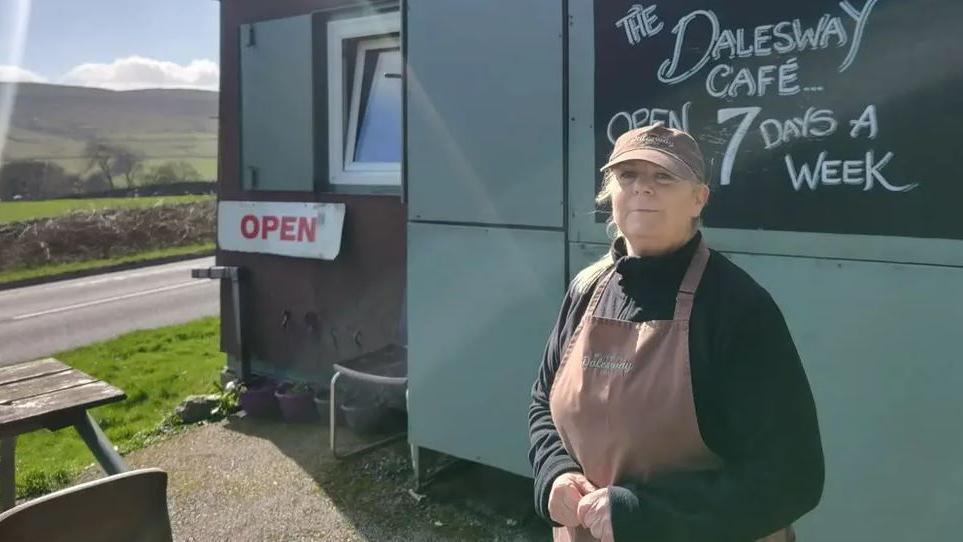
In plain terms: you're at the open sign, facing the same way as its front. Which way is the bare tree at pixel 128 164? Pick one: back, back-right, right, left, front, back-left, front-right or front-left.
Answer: back

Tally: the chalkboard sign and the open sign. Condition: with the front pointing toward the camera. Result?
2

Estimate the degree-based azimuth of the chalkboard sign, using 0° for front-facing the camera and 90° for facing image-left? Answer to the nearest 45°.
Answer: approximately 0°

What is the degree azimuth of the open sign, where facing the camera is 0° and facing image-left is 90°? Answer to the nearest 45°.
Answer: approximately 0°

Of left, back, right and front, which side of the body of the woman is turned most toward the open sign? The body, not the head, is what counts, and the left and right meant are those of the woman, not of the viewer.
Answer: right

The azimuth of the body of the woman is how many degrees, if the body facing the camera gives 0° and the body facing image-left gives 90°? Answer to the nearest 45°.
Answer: approximately 45°
